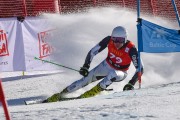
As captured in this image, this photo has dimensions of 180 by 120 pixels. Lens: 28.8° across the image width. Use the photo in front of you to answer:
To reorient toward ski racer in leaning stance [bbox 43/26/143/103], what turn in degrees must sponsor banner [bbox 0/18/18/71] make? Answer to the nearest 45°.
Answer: approximately 45° to its left

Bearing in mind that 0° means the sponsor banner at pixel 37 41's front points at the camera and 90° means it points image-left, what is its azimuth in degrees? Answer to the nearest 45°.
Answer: approximately 0°

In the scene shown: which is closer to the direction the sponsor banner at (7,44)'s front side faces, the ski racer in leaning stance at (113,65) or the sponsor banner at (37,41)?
the ski racer in leaning stance

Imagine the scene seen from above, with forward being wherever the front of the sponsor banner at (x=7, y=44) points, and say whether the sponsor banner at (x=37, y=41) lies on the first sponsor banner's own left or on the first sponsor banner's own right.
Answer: on the first sponsor banner's own left

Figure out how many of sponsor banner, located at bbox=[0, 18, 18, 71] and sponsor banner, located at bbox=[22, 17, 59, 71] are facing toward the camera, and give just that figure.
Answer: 2

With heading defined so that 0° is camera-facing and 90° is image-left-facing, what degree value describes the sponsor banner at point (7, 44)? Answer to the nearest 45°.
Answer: approximately 0°

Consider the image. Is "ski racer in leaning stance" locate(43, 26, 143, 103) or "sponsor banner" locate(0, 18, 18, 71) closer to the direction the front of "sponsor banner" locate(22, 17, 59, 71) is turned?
the ski racer in leaning stance
